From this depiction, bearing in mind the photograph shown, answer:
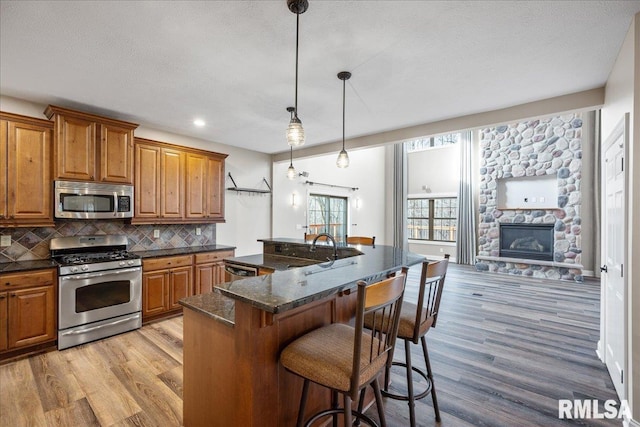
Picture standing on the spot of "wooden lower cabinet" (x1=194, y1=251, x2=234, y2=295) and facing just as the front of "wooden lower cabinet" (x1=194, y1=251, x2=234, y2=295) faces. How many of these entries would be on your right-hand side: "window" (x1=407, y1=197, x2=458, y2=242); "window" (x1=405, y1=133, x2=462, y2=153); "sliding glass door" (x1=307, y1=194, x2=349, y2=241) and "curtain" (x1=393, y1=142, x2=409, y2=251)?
0

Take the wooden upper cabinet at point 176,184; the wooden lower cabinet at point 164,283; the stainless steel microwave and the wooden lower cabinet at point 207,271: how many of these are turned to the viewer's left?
0

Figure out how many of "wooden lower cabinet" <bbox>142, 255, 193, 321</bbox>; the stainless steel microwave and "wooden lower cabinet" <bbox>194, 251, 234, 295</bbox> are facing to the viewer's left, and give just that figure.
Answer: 0

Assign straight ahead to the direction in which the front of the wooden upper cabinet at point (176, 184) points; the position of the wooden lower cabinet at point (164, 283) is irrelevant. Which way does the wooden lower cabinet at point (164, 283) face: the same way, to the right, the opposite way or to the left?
the same way

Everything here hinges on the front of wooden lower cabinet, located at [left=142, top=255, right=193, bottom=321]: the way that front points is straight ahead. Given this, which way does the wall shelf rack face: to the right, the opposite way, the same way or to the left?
the same way

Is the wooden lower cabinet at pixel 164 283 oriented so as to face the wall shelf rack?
no

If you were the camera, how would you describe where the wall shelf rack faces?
facing the viewer and to the right of the viewer

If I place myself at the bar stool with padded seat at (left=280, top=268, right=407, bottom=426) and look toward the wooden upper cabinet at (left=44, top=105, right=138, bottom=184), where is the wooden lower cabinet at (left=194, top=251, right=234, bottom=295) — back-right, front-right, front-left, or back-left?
front-right

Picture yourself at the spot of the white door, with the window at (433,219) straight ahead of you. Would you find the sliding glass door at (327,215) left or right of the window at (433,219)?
left

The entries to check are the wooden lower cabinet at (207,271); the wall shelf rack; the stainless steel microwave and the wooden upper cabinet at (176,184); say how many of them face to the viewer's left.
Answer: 0

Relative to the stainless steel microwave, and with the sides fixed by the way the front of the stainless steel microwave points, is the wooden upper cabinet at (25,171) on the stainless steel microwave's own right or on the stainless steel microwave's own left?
on the stainless steel microwave's own right

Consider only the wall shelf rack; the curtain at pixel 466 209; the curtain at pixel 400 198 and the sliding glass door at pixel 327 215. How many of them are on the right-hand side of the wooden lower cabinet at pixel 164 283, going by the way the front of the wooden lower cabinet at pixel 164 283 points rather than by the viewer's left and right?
0

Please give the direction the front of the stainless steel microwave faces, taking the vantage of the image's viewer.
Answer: facing the viewer

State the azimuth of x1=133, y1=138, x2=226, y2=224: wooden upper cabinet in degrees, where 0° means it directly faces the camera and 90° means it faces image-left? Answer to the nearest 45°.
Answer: approximately 315°

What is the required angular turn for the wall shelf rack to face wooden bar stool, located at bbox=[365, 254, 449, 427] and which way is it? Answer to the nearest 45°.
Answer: approximately 45° to its right

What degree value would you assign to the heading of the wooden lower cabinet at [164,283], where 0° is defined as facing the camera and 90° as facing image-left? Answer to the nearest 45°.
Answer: approximately 315°

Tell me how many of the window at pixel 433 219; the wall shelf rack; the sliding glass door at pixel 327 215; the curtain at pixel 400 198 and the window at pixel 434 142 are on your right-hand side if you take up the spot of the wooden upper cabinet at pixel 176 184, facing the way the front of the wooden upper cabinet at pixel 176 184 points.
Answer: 0

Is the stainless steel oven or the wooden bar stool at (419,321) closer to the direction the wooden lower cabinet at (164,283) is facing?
the wooden bar stool
